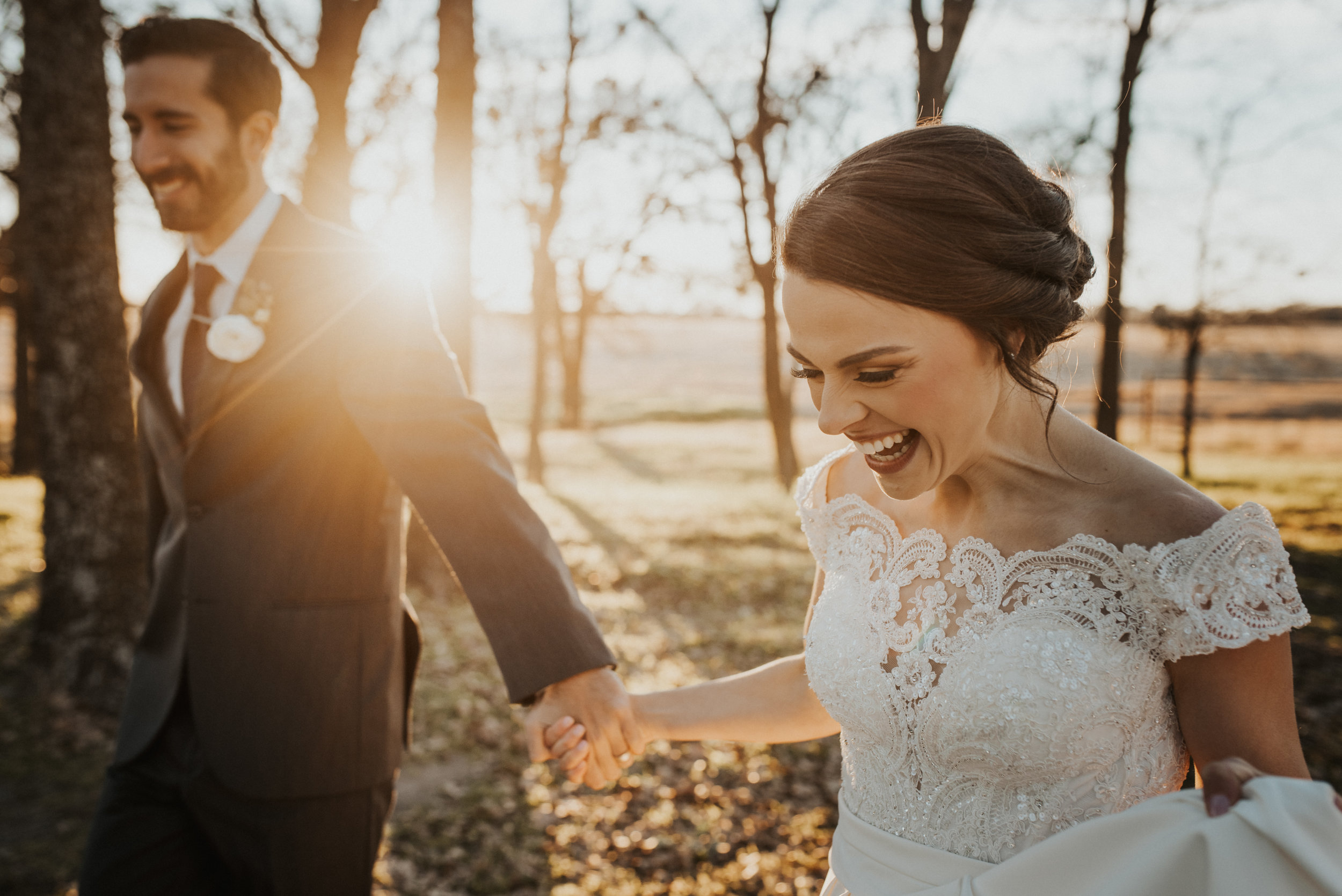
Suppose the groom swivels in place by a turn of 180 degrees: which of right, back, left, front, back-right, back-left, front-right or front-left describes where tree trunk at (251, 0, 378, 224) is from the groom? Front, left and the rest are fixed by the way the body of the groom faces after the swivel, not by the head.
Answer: front-left

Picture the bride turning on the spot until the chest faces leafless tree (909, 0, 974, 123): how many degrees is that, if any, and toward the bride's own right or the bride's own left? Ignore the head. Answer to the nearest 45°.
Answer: approximately 135° to the bride's own right

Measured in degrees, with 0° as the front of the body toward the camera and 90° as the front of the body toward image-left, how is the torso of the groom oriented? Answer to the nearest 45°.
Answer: approximately 45°

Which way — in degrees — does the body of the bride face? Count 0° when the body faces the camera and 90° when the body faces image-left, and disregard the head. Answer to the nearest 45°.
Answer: approximately 45°

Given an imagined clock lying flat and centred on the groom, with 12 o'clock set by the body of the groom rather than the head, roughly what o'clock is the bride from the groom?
The bride is roughly at 9 o'clock from the groom.

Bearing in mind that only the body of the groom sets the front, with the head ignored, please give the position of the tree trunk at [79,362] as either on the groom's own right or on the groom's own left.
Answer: on the groom's own right

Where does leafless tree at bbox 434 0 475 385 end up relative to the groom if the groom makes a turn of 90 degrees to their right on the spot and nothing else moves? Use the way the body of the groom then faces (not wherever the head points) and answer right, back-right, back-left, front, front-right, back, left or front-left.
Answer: front-right

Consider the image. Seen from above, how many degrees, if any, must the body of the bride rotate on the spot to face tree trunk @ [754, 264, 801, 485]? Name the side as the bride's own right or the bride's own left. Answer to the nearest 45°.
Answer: approximately 135° to the bride's own right
